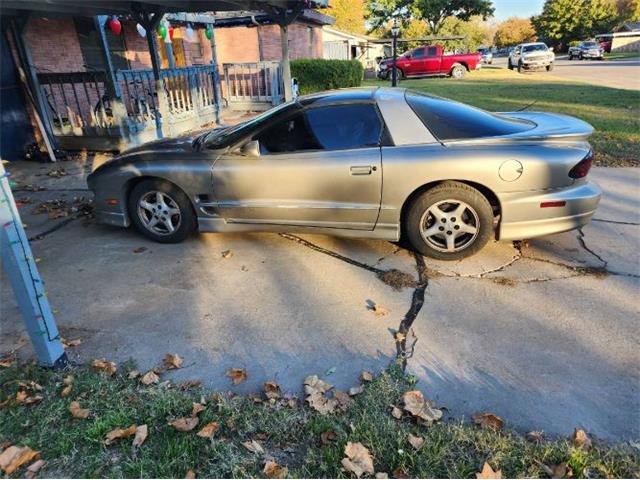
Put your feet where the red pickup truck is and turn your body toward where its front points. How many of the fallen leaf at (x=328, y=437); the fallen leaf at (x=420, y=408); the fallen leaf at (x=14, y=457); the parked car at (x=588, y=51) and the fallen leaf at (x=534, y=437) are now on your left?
4

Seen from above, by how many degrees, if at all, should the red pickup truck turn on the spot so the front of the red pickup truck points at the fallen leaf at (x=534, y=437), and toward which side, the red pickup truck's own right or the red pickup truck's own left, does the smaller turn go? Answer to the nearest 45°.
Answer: approximately 90° to the red pickup truck's own left

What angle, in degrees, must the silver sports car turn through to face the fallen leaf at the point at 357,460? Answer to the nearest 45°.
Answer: approximately 90° to its left

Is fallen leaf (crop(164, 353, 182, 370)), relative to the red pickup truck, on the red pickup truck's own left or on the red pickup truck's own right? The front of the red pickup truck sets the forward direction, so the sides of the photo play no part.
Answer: on the red pickup truck's own left

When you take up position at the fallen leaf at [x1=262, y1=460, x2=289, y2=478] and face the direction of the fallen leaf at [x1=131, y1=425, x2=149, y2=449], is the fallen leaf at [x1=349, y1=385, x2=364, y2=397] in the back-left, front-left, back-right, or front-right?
back-right

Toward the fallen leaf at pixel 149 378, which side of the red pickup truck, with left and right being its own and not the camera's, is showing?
left

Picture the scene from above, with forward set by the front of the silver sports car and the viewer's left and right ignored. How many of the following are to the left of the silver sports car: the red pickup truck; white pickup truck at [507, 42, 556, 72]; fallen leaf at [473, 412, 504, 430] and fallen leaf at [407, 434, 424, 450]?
2

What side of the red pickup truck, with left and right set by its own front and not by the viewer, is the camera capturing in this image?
left

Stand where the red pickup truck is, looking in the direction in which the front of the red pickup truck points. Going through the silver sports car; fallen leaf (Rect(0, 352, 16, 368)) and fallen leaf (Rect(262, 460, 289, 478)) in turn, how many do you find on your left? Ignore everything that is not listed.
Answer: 3

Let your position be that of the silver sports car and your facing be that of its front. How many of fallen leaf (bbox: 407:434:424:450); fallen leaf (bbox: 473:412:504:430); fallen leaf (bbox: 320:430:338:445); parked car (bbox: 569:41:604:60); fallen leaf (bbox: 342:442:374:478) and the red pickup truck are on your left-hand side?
4

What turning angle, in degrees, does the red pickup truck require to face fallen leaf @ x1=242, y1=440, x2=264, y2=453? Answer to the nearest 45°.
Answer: approximately 90° to its left

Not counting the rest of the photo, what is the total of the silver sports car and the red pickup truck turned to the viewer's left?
2

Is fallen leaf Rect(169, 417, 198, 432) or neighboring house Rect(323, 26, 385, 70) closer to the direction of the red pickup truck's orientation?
the neighboring house

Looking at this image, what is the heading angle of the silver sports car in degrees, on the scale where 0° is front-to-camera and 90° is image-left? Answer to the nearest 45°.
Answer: approximately 90°
